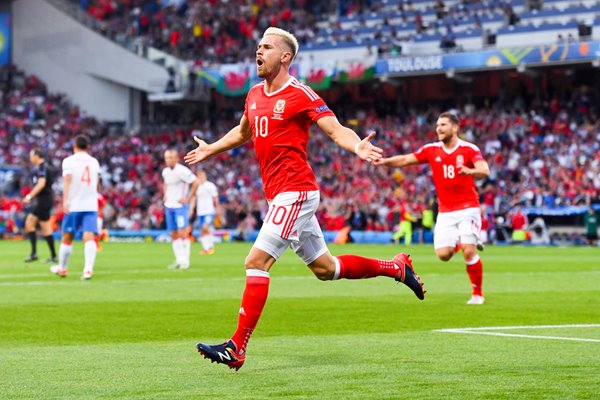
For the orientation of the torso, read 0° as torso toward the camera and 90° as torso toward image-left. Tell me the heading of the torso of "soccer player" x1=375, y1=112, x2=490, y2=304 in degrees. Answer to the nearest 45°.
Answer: approximately 0°

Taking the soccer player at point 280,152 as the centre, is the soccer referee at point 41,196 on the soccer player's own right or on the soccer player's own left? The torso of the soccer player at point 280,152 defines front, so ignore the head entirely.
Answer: on the soccer player's own right

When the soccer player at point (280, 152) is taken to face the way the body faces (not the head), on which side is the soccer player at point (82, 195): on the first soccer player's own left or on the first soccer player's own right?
on the first soccer player's own right

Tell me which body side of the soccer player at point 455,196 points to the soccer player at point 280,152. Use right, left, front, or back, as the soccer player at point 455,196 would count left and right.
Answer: front

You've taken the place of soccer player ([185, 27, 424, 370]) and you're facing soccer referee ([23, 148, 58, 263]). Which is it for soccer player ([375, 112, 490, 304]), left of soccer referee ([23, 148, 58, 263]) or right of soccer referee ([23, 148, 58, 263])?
right

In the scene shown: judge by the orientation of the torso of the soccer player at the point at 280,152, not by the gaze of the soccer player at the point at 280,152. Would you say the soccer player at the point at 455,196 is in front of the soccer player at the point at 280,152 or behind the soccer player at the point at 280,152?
behind

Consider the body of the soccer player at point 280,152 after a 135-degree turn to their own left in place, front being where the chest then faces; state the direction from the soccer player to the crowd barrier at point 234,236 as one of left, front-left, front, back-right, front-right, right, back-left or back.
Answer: left

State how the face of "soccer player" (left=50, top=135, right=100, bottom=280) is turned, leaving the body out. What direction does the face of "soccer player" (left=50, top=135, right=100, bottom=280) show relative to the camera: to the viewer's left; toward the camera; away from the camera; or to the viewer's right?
away from the camera

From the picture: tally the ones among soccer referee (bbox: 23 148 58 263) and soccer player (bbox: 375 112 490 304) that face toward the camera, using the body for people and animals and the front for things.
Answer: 1
